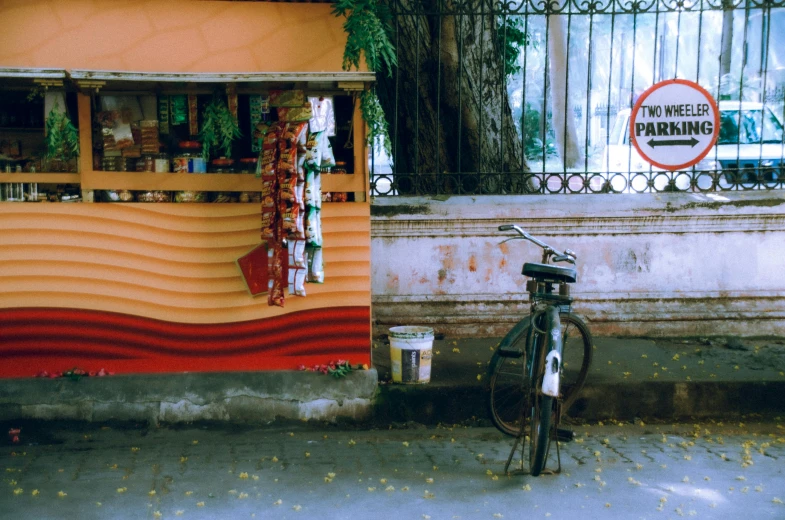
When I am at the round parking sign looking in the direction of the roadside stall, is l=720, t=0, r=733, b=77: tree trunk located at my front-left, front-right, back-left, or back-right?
back-right

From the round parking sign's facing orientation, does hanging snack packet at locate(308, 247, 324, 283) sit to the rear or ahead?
ahead

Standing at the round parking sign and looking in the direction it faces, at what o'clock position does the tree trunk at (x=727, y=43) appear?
The tree trunk is roughly at 6 o'clock from the round parking sign.

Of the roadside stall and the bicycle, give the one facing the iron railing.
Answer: the bicycle

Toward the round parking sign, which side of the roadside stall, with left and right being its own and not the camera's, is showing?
left

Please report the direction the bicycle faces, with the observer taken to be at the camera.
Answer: facing away from the viewer

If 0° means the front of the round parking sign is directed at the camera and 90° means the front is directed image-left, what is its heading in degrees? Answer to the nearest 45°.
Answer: approximately 0°

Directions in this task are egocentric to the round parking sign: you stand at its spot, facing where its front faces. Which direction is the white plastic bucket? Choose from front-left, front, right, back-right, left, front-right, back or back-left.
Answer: front-right

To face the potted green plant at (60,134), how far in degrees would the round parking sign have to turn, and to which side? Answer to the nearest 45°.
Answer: approximately 45° to its right

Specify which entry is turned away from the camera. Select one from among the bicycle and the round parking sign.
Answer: the bicycle

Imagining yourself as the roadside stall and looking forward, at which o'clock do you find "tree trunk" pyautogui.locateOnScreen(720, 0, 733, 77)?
The tree trunk is roughly at 8 o'clock from the roadside stall.

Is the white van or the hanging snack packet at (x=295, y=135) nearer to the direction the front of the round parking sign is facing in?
the hanging snack packet

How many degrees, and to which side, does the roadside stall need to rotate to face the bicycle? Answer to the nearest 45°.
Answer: approximately 45° to its left

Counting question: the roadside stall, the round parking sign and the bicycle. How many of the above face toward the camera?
2

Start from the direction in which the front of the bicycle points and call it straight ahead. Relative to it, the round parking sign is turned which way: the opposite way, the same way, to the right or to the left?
the opposite way
